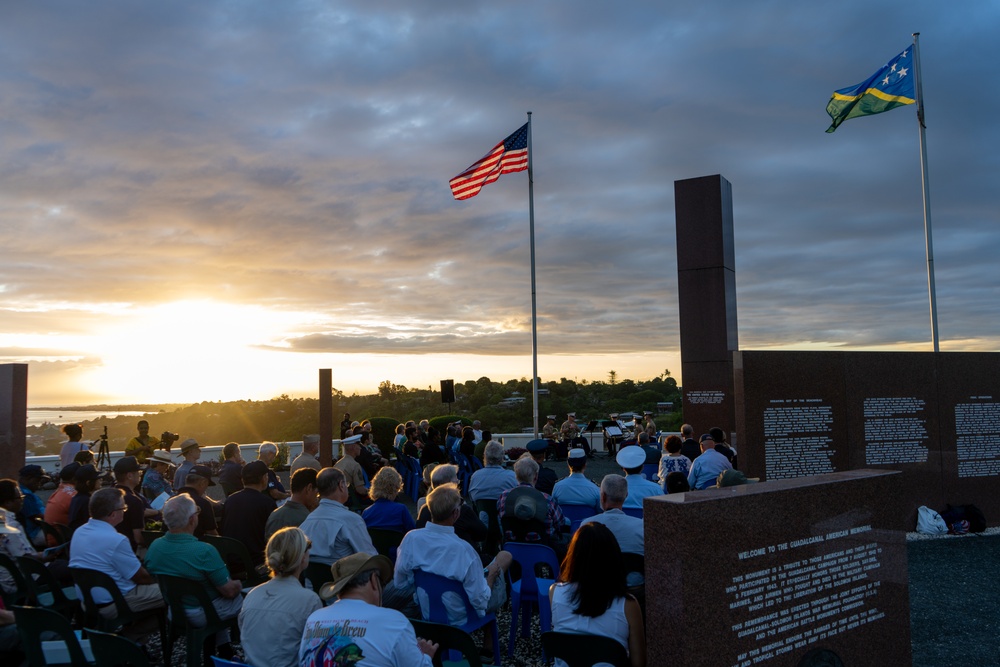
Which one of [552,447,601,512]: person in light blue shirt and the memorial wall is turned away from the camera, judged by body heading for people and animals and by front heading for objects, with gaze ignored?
the person in light blue shirt

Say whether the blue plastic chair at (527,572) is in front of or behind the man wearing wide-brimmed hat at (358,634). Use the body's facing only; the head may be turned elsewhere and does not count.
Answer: in front

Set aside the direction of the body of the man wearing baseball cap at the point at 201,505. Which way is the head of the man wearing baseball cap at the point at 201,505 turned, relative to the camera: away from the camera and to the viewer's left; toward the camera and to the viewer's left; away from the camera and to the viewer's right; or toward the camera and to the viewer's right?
away from the camera and to the viewer's right

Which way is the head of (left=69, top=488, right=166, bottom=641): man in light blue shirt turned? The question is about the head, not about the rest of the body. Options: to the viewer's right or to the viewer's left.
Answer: to the viewer's right

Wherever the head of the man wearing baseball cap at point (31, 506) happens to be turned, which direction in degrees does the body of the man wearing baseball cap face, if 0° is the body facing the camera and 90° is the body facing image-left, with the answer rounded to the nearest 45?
approximately 270°

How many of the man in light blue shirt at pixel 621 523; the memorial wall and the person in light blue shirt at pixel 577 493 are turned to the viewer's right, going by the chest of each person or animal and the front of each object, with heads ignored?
0

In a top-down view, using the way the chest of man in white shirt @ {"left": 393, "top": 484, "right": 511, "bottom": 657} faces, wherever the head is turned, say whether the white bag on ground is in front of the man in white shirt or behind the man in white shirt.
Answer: in front

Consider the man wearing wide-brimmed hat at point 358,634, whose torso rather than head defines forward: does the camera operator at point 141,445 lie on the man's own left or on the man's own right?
on the man's own left

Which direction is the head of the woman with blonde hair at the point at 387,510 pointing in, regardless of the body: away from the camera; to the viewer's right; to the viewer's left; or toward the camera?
away from the camera

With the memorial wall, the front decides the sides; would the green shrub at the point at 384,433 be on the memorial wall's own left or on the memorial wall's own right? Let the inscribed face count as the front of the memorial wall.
on the memorial wall's own right

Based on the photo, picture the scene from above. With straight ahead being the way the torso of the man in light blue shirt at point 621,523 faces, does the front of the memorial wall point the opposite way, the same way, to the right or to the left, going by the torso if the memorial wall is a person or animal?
the opposite way

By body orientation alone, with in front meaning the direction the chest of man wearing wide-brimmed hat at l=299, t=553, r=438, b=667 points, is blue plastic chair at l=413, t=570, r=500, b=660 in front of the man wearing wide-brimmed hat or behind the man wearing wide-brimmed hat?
in front

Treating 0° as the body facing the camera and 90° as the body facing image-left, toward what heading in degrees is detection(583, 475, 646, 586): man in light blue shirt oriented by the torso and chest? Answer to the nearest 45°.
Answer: approximately 180°
